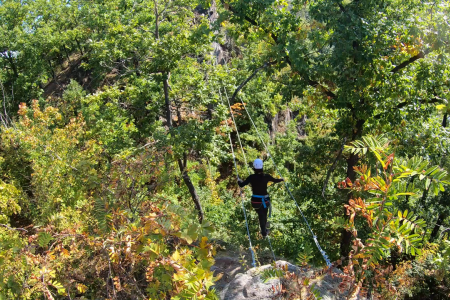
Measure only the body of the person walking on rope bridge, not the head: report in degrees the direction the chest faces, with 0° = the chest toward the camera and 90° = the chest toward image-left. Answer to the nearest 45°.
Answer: approximately 180°

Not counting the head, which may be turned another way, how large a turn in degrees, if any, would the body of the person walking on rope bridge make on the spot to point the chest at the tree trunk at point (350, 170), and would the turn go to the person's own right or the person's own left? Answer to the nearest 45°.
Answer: approximately 45° to the person's own right

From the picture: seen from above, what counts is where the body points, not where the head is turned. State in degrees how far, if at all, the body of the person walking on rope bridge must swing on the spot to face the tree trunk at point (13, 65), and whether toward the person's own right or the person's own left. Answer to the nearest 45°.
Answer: approximately 45° to the person's own left
